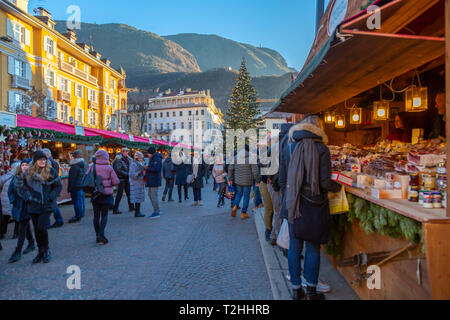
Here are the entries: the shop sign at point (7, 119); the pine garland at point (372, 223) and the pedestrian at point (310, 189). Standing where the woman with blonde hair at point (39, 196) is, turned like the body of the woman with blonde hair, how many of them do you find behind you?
1

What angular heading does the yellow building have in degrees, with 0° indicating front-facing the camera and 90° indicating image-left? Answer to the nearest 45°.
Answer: approximately 315°

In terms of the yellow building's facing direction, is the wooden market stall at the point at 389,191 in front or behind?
in front

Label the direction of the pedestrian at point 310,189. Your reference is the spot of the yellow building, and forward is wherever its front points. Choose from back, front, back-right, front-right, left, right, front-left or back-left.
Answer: front-right

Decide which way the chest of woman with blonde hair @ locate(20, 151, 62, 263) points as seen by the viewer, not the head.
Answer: toward the camera
